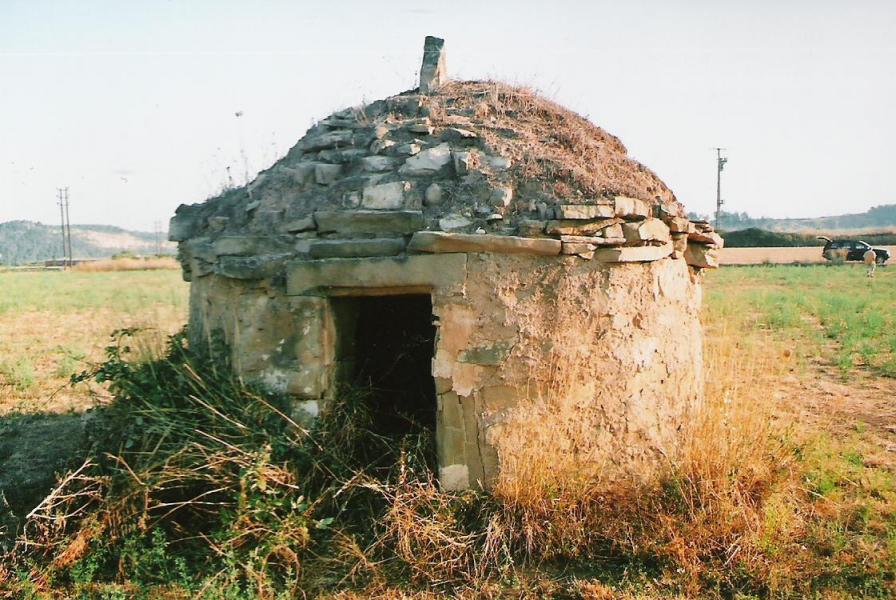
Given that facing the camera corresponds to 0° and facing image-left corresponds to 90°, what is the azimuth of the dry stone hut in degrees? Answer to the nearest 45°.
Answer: approximately 45°

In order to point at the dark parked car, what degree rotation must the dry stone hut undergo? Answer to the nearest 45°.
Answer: approximately 180°
